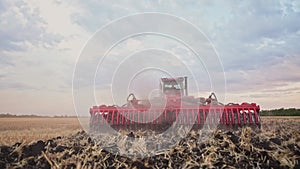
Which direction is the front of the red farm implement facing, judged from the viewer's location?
facing away from the viewer
